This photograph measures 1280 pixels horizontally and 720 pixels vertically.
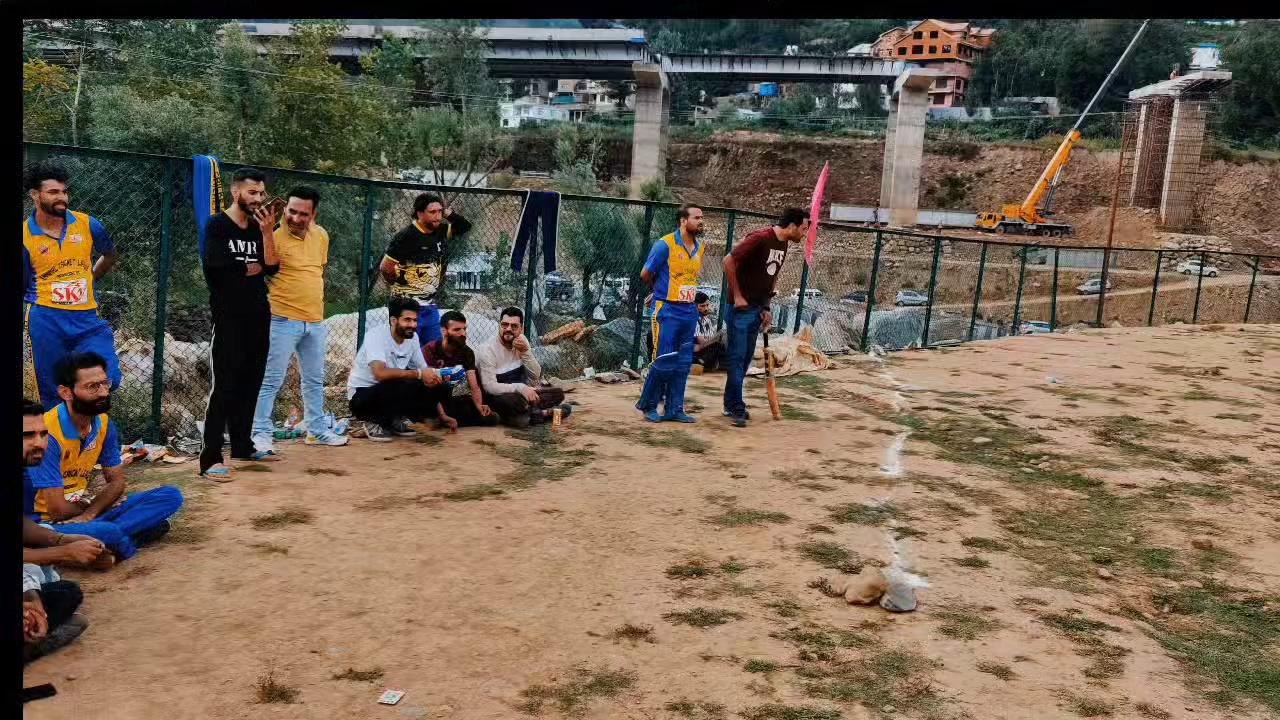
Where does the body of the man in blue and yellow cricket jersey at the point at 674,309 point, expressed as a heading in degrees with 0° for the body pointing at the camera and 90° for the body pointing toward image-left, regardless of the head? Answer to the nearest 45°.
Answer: approximately 315°

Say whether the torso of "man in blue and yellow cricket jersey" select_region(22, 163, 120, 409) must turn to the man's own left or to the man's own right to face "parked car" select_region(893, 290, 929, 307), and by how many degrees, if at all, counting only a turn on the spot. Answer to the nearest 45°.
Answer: approximately 90° to the man's own left

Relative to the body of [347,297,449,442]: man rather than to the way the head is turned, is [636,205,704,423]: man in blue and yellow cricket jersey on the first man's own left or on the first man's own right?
on the first man's own left

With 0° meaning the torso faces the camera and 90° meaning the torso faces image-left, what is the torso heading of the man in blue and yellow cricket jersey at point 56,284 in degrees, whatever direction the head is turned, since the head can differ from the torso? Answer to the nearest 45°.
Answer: approximately 315°

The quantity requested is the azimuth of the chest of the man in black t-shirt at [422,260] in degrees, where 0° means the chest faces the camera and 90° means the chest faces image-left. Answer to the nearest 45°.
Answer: approximately 315°

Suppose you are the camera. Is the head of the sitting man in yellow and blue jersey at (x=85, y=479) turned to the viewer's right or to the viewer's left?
to the viewer's right

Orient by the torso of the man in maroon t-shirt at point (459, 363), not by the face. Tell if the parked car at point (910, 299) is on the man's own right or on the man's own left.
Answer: on the man's own left
